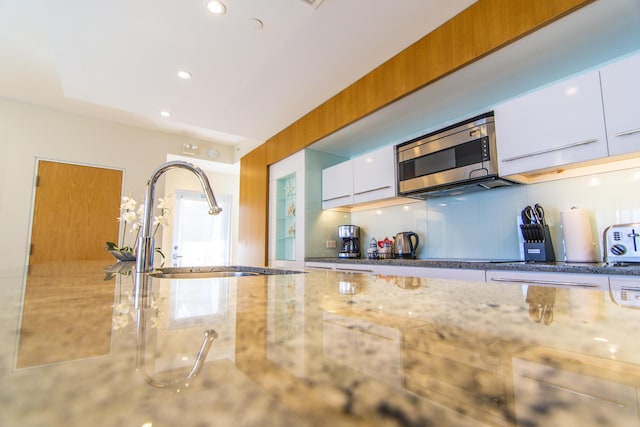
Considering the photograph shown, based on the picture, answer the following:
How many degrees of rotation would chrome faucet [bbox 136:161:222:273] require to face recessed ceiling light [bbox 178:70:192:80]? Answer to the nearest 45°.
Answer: approximately 90° to its left

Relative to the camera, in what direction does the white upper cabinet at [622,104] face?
facing the viewer and to the left of the viewer

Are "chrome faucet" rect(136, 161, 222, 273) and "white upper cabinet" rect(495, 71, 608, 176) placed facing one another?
yes

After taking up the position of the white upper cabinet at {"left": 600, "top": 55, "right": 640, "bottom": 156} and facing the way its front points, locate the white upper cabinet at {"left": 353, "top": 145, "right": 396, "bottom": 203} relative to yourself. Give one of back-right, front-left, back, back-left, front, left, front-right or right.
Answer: front-right

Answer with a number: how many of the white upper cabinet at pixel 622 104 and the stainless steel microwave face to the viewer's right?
0

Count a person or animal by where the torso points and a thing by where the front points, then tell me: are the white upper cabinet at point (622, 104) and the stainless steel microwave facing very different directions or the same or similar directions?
same or similar directions

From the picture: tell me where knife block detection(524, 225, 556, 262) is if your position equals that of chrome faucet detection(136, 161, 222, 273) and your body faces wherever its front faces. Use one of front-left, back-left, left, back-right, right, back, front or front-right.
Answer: front

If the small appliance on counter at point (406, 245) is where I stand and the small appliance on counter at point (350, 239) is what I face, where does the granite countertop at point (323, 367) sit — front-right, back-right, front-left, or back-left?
back-left

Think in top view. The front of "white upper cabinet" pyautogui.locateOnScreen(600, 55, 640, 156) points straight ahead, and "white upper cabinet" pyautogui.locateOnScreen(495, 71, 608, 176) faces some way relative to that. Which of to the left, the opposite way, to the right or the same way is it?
the same way

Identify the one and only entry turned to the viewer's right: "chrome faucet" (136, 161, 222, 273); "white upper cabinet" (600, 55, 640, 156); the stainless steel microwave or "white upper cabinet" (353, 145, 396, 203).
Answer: the chrome faucet

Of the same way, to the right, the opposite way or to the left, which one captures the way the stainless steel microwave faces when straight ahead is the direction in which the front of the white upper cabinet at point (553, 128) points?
the same way

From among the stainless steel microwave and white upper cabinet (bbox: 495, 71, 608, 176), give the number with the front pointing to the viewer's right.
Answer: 0

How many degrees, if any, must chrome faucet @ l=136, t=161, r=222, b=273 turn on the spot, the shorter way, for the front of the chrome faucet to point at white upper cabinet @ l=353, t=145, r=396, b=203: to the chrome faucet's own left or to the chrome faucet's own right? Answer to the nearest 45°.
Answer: approximately 45° to the chrome faucet's own left

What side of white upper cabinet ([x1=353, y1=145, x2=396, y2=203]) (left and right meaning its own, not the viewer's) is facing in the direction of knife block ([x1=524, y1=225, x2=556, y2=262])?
left

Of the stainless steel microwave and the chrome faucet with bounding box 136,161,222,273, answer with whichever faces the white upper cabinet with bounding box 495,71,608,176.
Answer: the chrome faucet

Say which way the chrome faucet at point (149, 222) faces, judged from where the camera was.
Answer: facing to the right of the viewer
